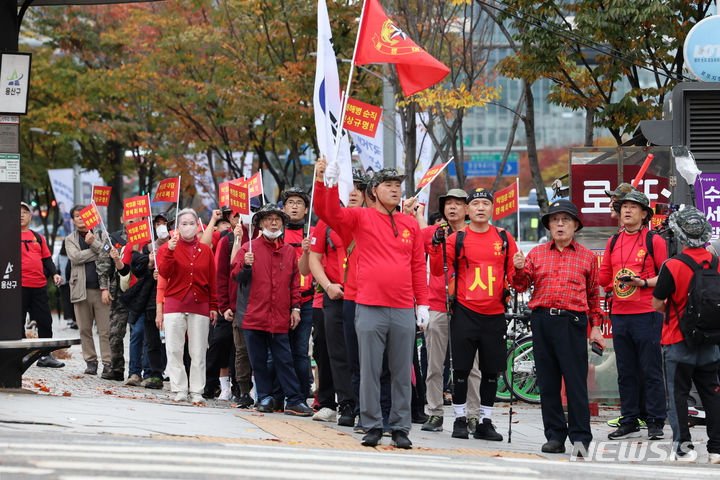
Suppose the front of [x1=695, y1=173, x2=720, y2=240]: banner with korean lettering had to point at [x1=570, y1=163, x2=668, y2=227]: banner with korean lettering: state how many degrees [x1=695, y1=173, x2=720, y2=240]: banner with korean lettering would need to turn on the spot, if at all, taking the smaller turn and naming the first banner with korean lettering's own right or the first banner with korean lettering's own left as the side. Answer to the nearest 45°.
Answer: approximately 90° to the first banner with korean lettering's own right

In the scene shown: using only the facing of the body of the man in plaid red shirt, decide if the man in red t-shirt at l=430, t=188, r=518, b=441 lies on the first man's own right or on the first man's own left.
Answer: on the first man's own right

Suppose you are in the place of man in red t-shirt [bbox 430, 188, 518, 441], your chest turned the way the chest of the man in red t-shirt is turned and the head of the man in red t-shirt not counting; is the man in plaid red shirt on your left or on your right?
on your left

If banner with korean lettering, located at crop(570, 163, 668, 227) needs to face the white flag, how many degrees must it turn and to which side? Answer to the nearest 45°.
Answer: approximately 45° to its right

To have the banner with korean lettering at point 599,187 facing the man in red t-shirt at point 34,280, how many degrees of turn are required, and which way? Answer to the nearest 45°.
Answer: approximately 90° to its right

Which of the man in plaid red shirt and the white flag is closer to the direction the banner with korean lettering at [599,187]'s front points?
the man in plaid red shirt

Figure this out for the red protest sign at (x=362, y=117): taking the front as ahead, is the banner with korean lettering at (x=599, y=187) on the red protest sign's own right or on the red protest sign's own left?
on the red protest sign's own left

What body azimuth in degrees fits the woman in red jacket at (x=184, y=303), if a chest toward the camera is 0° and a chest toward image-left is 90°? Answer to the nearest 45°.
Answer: approximately 0°
